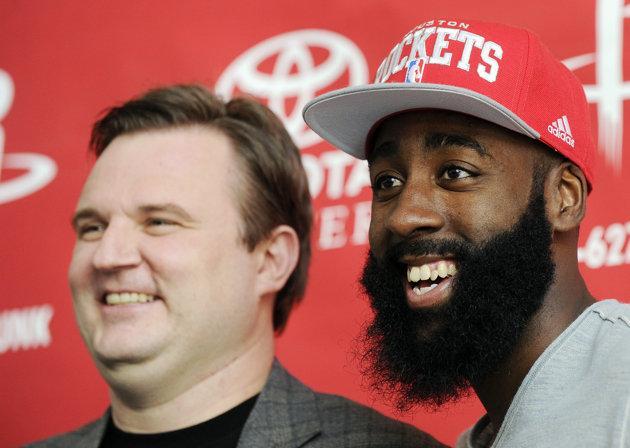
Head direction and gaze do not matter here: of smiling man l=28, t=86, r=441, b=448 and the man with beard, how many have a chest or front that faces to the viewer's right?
0

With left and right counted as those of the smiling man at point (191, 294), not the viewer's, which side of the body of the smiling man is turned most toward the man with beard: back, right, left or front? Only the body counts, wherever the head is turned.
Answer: left

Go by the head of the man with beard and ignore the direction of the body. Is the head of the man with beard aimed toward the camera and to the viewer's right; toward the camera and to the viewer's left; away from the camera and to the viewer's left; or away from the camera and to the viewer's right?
toward the camera and to the viewer's left

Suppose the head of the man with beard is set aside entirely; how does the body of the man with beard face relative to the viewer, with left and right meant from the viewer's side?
facing the viewer and to the left of the viewer

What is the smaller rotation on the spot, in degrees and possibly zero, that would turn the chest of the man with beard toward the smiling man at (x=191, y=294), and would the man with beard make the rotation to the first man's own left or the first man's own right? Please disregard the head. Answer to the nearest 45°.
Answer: approximately 90° to the first man's own right

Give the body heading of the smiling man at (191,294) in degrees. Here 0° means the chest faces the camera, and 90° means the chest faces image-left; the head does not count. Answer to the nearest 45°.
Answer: approximately 45°
